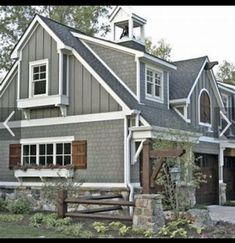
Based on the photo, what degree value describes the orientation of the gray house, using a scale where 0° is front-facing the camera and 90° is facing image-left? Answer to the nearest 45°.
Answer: approximately 315°

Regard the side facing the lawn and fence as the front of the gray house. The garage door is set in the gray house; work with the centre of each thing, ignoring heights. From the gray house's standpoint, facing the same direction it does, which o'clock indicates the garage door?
The garage door is roughly at 9 o'clock from the gray house.

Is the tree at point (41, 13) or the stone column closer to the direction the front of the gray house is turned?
the stone column

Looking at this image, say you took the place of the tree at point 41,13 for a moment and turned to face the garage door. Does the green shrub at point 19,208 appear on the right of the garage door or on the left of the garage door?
right

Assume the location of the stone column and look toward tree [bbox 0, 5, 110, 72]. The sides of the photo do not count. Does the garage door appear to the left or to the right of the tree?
right

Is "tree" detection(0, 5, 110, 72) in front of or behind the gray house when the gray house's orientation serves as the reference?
behind

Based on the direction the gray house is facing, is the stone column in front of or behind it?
in front
